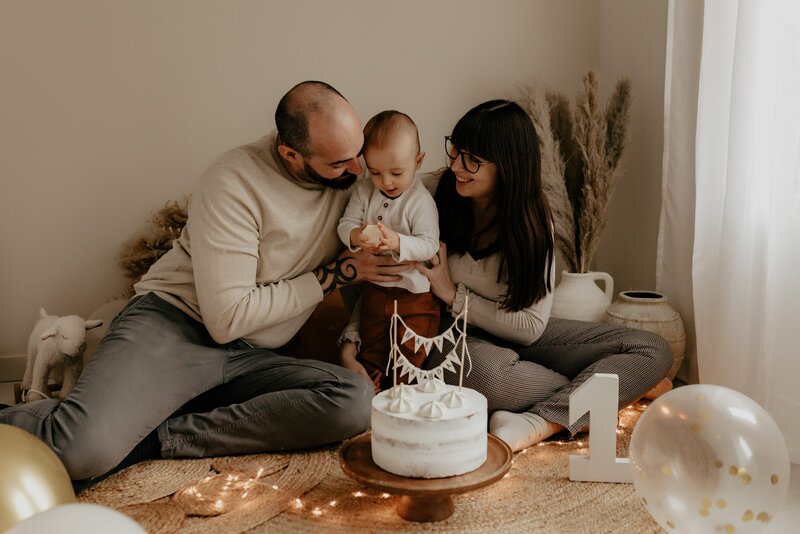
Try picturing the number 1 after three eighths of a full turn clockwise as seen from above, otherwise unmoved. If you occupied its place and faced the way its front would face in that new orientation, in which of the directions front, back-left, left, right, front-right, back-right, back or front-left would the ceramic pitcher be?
front-right

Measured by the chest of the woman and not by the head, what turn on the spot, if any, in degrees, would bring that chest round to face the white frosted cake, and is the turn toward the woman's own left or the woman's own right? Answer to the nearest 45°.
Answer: approximately 45° to the woman's own left

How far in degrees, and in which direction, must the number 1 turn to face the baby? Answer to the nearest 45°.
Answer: approximately 135° to its right

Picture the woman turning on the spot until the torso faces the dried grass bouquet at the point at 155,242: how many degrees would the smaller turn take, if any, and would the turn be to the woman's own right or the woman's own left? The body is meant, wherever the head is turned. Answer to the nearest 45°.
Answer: approximately 45° to the woman's own right

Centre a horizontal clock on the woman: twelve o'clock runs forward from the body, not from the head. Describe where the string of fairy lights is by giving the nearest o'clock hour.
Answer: The string of fairy lights is roughly at 12 o'clock from the woman.

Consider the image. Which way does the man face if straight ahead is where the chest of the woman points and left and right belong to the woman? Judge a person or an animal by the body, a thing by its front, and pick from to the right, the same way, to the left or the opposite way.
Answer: to the left

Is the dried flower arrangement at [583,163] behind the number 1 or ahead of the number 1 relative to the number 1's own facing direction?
behind

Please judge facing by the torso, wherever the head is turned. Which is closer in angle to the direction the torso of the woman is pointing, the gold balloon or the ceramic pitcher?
the gold balloon

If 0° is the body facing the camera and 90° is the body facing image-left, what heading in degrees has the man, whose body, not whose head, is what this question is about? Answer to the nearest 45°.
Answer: approximately 315°

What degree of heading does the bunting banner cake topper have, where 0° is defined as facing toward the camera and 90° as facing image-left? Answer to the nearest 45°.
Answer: approximately 0°

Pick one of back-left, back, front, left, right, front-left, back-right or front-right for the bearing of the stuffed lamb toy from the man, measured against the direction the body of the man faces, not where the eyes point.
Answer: back
